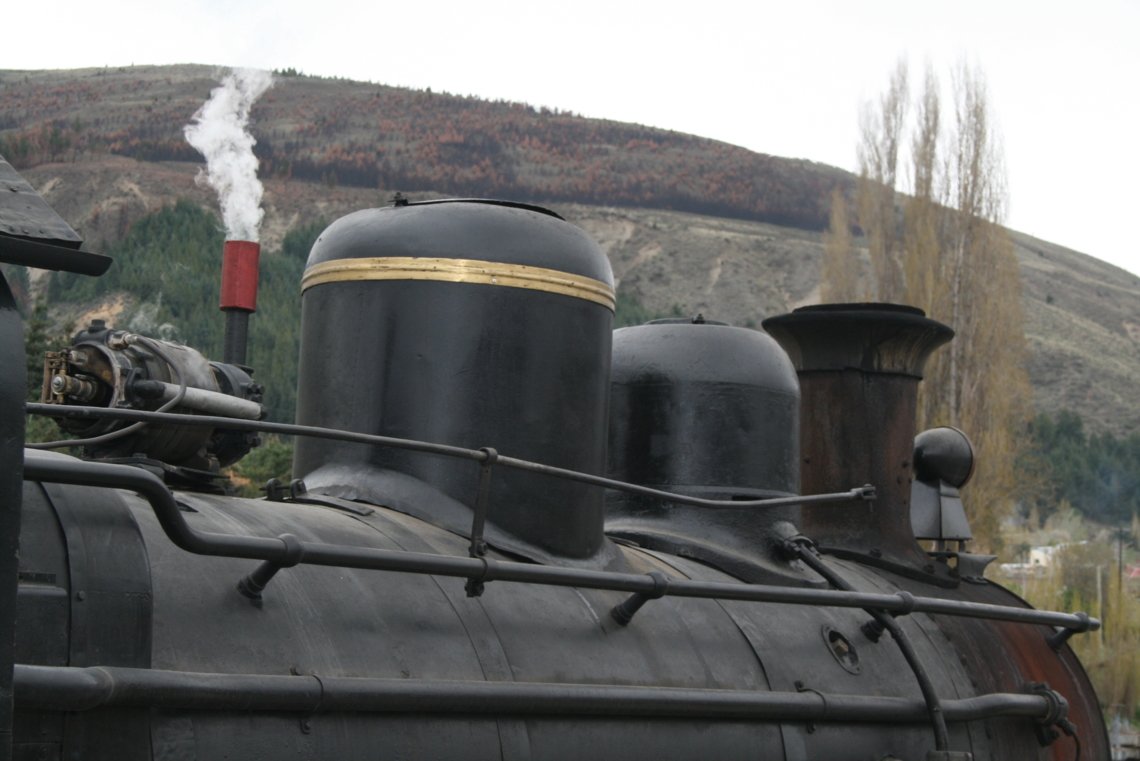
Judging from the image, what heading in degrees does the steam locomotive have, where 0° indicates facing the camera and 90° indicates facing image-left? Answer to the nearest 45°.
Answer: approximately 225°

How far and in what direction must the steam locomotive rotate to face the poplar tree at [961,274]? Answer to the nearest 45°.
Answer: approximately 45° to its left
